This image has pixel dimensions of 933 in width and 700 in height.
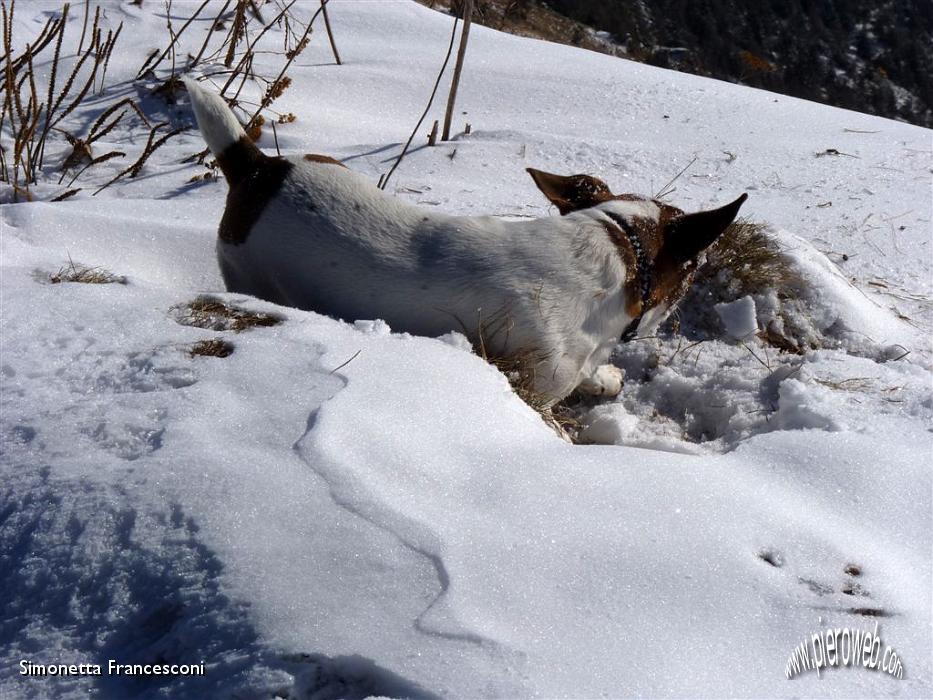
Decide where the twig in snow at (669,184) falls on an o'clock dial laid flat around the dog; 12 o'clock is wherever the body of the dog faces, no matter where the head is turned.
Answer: The twig in snow is roughly at 10 o'clock from the dog.

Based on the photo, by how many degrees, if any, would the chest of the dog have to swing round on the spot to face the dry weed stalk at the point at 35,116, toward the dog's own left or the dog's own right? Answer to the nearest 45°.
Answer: approximately 135° to the dog's own left

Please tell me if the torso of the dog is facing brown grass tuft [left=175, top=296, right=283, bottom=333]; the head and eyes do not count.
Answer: no

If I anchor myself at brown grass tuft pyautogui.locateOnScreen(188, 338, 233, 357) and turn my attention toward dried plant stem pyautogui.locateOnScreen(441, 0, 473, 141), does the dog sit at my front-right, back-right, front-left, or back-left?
front-right

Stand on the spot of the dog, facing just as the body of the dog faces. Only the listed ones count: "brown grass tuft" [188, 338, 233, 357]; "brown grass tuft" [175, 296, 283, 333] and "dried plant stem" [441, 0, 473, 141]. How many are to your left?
1

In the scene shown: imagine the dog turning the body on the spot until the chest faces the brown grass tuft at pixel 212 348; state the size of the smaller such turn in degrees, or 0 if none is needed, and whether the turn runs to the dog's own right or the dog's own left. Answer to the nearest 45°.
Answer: approximately 135° to the dog's own right

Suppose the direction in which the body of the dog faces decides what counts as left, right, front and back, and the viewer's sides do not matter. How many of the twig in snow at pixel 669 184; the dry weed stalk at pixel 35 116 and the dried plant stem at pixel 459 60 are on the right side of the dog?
0

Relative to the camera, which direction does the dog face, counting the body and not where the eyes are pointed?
to the viewer's right

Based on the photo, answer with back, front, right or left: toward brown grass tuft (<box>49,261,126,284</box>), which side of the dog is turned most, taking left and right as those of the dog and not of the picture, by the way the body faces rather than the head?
back

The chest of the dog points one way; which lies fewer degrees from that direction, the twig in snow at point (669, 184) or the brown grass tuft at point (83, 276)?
the twig in snow

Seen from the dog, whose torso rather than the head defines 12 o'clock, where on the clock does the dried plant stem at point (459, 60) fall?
The dried plant stem is roughly at 9 o'clock from the dog.
